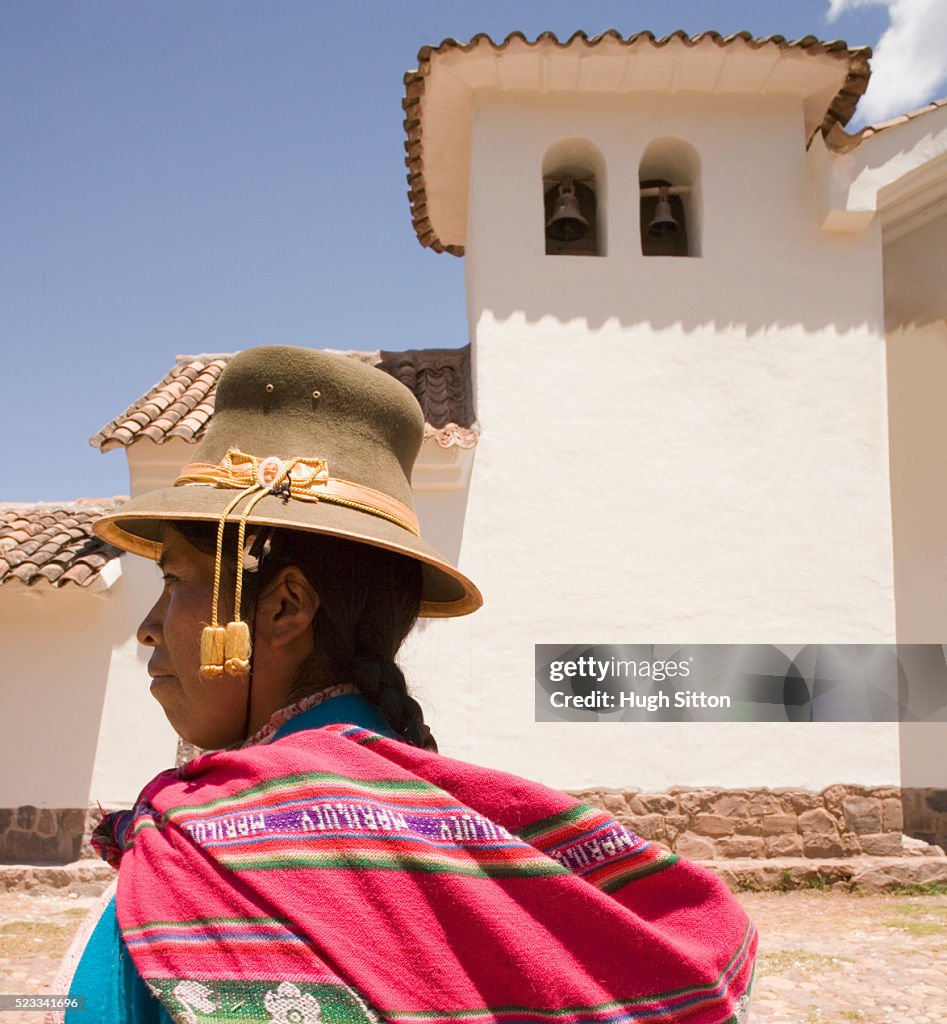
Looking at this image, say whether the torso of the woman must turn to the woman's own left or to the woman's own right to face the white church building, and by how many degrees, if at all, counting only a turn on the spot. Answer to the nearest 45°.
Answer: approximately 90° to the woman's own right

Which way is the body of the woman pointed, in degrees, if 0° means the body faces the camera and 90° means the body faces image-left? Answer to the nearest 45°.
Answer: approximately 90°

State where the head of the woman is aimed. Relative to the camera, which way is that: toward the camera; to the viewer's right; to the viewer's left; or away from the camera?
to the viewer's left
